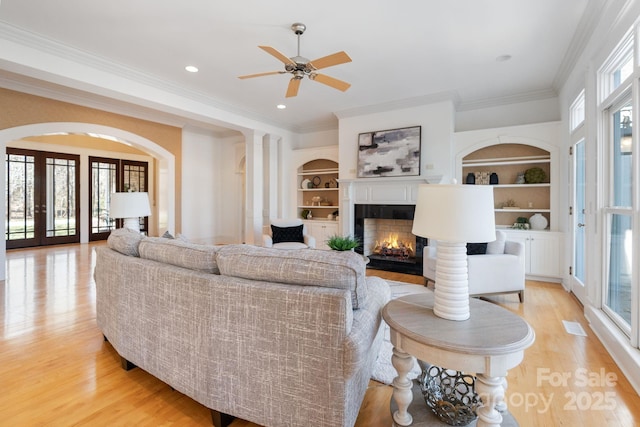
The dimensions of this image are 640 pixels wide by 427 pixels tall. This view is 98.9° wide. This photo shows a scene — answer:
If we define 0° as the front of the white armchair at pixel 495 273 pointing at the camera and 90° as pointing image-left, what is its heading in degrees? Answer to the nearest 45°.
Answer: approximately 45°

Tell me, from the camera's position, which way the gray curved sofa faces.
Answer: facing away from the viewer and to the right of the viewer

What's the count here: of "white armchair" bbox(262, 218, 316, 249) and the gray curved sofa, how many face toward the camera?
1

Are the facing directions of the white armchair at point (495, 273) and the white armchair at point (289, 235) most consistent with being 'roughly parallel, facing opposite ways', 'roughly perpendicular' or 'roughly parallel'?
roughly perpendicular

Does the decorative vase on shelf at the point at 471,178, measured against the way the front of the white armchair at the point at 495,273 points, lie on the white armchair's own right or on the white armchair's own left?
on the white armchair's own right

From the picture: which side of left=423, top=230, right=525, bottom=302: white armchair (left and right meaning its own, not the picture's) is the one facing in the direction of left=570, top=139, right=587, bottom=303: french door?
back

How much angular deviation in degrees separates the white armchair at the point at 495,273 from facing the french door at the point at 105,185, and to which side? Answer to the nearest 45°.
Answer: approximately 45° to its right

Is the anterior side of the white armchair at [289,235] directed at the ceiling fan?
yes

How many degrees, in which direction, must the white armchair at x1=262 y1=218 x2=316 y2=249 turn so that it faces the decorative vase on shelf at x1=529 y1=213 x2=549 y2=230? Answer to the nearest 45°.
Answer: approximately 90° to its left

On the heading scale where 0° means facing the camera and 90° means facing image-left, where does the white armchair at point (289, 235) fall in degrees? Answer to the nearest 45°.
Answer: approximately 0°

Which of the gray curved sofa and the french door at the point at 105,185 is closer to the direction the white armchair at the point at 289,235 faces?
the gray curved sofa

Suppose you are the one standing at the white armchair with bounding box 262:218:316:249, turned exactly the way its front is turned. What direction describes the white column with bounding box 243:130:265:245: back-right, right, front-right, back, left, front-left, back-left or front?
back-right
